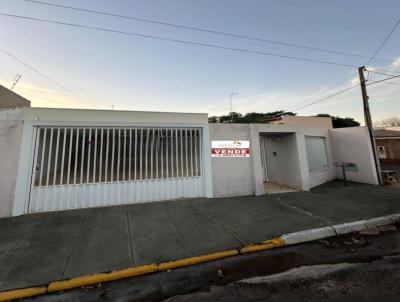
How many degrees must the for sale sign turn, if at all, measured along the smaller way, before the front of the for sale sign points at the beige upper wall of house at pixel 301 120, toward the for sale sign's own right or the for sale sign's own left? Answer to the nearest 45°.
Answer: approximately 135° to the for sale sign's own left

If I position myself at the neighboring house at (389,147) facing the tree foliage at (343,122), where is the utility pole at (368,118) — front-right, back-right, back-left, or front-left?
back-left

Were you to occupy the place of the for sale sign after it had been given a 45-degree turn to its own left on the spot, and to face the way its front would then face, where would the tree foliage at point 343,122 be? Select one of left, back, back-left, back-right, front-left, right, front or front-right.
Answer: left

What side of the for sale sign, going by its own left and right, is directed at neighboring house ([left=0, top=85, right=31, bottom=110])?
right

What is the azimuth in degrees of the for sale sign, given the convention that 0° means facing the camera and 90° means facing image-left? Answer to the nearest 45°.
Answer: approximately 0°
